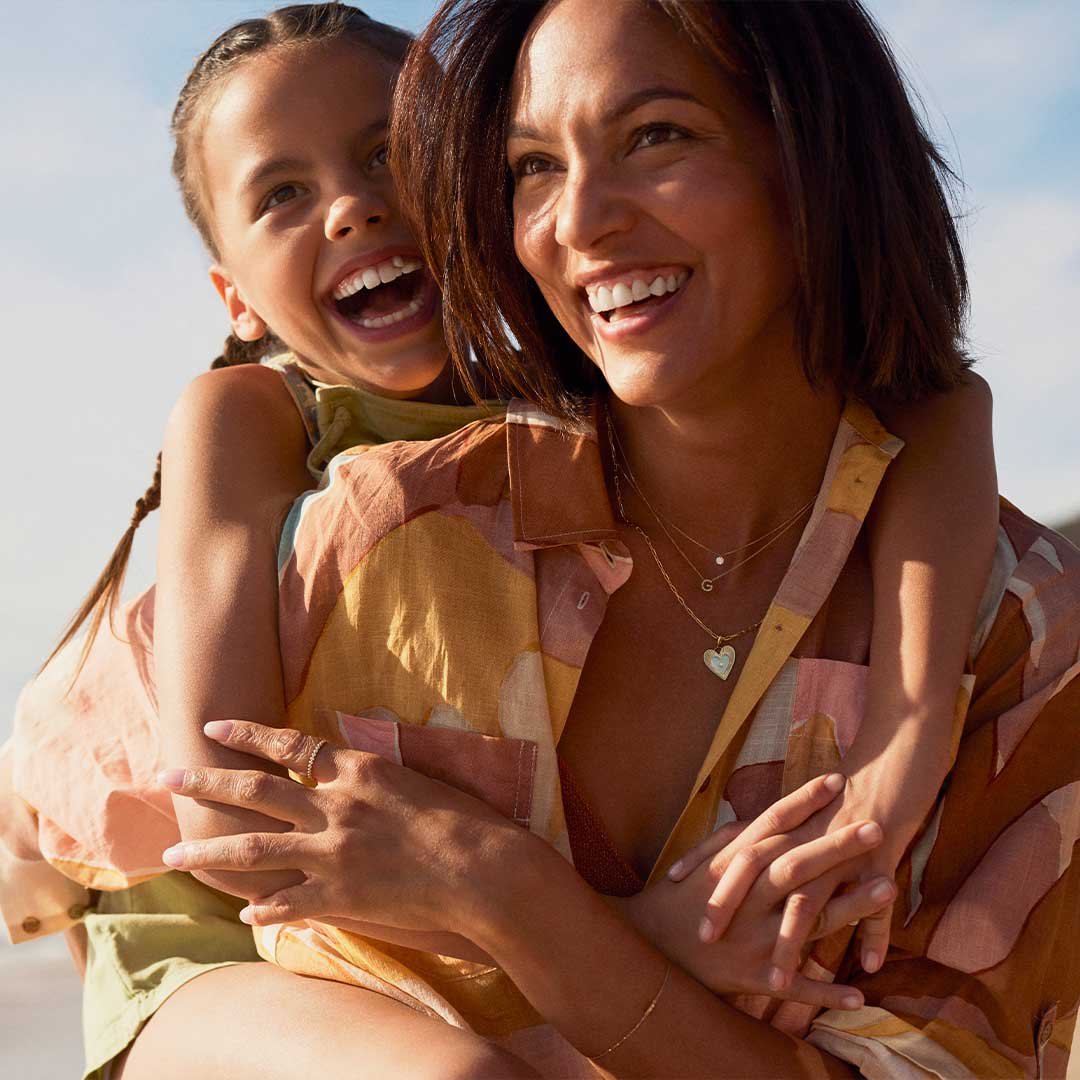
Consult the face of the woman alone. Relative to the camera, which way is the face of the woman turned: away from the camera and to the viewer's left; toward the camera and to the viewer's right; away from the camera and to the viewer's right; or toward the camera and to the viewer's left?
toward the camera and to the viewer's left

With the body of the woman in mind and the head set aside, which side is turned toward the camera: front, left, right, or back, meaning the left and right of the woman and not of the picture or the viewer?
front

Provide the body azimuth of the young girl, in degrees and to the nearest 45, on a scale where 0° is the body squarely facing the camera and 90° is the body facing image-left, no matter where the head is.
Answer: approximately 315°
